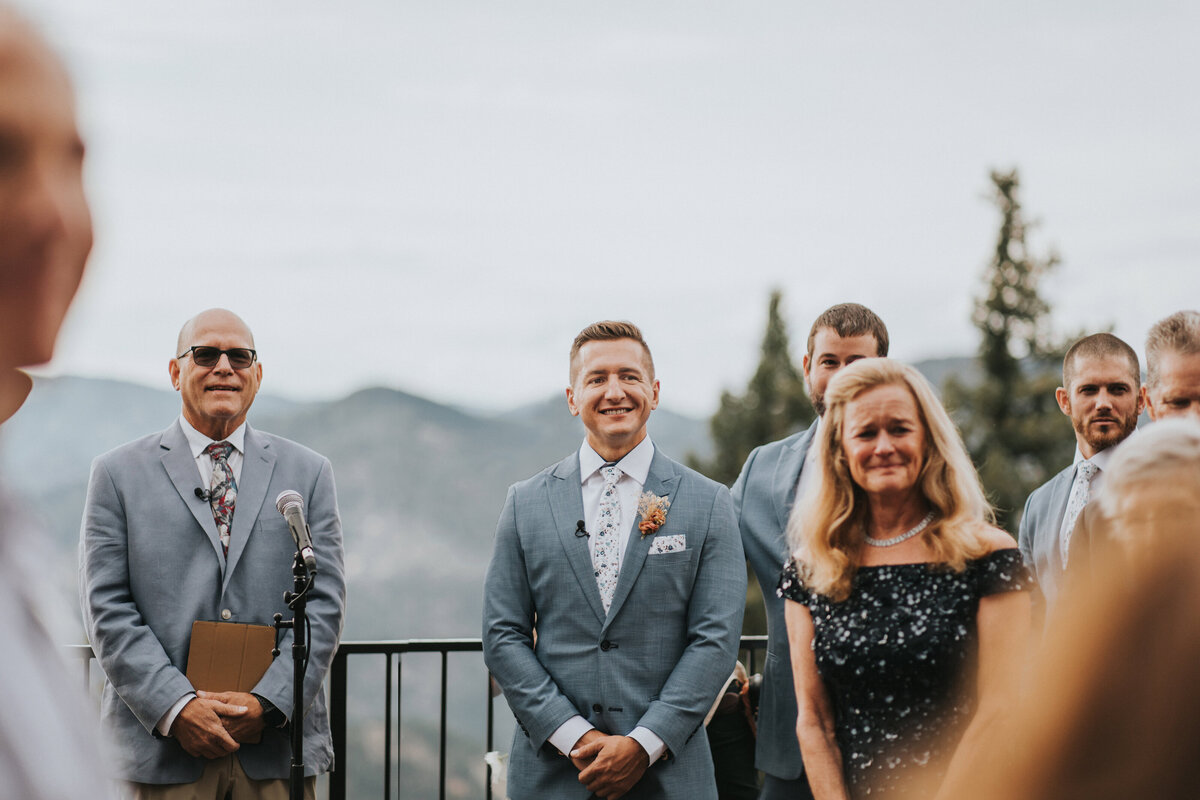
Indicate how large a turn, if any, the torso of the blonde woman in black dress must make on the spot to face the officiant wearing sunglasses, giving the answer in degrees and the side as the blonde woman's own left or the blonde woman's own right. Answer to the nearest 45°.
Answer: approximately 90° to the blonde woman's own right

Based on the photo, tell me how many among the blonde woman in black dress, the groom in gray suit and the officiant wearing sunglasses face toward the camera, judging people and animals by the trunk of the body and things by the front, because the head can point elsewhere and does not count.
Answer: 3

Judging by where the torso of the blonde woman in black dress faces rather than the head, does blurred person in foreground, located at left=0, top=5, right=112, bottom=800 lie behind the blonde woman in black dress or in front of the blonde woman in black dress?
in front

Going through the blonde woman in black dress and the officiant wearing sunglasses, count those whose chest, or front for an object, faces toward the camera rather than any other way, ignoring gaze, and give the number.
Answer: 2

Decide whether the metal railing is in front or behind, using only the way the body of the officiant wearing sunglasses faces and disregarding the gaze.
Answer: behind

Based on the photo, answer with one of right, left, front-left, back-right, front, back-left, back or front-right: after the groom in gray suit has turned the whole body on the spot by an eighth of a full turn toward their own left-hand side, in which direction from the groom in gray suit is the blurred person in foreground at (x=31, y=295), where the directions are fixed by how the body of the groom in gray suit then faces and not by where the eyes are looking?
front-right

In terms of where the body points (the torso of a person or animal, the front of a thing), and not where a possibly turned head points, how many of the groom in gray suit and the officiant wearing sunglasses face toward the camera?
2
